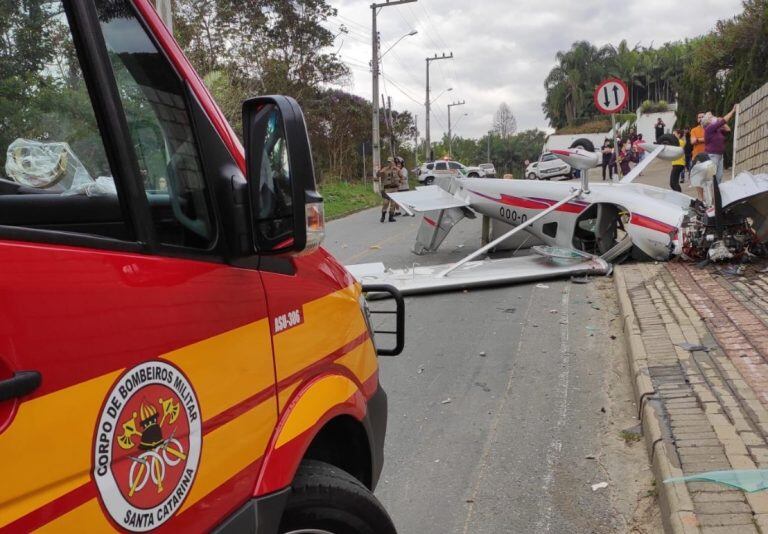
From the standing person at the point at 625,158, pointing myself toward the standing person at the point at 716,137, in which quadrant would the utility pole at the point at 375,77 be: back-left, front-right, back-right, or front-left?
back-right

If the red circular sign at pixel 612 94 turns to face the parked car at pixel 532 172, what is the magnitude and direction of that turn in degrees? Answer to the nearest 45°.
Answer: approximately 180°

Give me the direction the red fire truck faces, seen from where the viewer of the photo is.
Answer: facing away from the viewer and to the right of the viewer

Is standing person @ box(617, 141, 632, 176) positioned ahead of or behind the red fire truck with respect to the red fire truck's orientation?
ahead

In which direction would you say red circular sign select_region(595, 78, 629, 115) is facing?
toward the camera

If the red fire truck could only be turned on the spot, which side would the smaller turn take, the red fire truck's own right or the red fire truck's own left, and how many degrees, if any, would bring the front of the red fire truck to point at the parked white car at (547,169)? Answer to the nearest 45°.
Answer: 0° — it already faces it

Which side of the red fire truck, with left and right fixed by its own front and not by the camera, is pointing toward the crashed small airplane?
front

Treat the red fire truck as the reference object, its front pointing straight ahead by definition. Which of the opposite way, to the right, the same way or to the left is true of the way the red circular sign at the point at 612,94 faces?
the opposite way

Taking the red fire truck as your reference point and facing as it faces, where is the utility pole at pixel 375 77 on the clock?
The utility pole is roughly at 11 o'clock from the red fire truck.

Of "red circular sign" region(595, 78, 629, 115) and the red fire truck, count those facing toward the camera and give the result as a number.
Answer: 1
